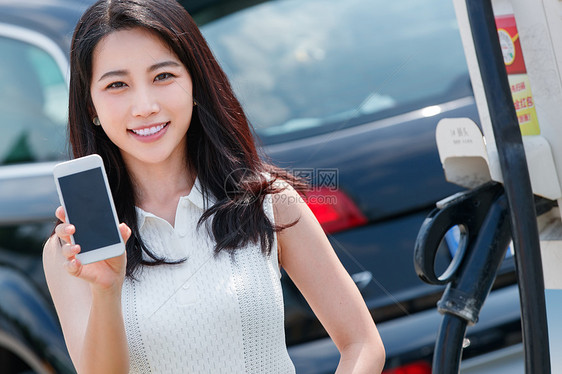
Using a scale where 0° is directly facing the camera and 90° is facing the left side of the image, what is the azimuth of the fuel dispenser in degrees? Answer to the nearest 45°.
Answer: approximately 45°

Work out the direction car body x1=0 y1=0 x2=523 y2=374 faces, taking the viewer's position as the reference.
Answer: facing away from the viewer and to the left of the viewer

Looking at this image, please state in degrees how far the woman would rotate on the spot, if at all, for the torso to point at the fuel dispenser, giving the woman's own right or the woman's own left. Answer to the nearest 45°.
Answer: approximately 45° to the woman's own left

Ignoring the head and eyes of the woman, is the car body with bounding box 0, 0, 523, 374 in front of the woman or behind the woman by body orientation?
behind

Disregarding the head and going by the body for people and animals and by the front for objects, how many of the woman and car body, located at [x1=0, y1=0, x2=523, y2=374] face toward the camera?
1

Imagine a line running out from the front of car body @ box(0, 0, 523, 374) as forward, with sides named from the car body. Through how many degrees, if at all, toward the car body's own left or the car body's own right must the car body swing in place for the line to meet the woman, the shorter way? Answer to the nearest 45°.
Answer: approximately 90° to the car body's own left

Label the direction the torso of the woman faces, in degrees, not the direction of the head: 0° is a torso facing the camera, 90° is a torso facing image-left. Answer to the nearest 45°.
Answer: approximately 0°

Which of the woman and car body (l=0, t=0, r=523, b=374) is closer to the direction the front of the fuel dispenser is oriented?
the woman
